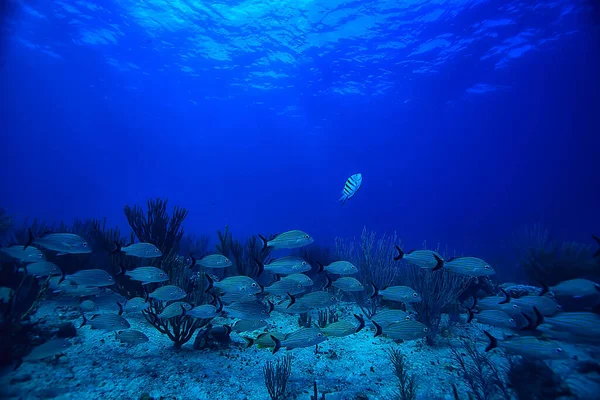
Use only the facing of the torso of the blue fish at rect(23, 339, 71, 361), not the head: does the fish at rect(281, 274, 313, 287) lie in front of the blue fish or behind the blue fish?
in front

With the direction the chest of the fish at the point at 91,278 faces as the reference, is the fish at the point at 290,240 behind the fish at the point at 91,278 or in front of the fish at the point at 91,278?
in front

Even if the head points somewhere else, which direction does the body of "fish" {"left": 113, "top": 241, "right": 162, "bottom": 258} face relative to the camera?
to the viewer's right

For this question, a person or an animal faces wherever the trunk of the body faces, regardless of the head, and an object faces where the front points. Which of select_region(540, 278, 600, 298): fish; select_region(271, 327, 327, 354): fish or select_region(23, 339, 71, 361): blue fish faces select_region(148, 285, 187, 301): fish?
the blue fish

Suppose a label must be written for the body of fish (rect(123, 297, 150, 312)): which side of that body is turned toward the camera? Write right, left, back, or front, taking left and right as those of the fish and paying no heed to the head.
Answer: right

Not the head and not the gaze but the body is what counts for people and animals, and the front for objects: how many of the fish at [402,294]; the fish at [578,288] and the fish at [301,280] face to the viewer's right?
3

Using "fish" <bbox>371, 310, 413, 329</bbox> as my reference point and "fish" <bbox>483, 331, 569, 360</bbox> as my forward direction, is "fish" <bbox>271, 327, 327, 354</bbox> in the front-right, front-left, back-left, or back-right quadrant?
back-right

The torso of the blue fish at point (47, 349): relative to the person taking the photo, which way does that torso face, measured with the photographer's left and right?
facing to the right of the viewer

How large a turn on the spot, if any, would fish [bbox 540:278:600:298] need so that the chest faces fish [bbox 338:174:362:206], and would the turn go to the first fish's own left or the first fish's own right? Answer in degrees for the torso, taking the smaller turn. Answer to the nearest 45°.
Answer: approximately 180°

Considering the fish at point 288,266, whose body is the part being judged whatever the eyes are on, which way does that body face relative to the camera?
to the viewer's right

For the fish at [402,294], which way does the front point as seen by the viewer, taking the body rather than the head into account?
to the viewer's right

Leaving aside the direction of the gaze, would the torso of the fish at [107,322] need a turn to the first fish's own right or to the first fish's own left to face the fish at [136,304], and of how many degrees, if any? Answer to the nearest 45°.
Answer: approximately 45° to the first fish's own left

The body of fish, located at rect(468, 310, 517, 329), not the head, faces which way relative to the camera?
to the viewer's right

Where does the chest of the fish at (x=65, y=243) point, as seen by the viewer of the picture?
to the viewer's right

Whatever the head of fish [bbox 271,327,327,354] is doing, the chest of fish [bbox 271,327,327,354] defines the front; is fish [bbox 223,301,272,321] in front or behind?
behind

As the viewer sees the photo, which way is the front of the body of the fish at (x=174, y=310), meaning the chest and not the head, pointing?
to the viewer's right

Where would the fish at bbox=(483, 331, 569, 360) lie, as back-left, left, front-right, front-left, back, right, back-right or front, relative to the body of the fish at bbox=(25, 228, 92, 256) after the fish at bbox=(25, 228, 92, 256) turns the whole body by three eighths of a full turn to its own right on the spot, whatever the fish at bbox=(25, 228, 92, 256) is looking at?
left

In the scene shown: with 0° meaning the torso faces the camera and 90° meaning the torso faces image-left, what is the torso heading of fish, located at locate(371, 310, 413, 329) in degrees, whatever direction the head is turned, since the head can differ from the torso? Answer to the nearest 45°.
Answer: approximately 270°
